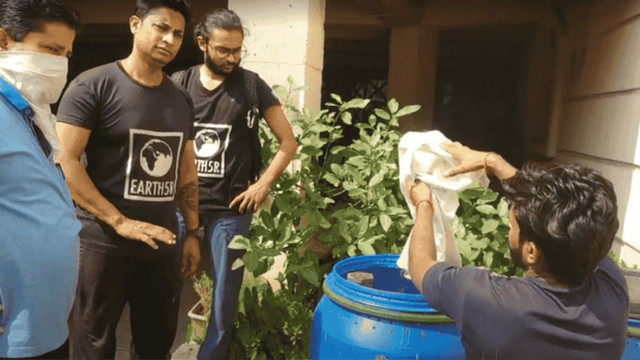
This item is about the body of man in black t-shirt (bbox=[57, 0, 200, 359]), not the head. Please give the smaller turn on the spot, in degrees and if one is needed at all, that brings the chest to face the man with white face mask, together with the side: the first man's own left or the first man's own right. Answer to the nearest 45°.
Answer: approximately 90° to the first man's own right

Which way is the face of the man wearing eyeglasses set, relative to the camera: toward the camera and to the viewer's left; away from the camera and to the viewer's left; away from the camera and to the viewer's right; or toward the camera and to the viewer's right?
toward the camera and to the viewer's right

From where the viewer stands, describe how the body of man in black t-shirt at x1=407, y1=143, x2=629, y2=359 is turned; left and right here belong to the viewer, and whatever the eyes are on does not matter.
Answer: facing away from the viewer and to the left of the viewer

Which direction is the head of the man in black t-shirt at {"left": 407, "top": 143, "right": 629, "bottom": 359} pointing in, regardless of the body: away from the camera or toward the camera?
away from the camera

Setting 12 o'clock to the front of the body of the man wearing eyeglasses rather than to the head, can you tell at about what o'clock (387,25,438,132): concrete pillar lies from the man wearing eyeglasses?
The concrete pillar is roughly at 7 o'clock from the man wearing eyeglasses.

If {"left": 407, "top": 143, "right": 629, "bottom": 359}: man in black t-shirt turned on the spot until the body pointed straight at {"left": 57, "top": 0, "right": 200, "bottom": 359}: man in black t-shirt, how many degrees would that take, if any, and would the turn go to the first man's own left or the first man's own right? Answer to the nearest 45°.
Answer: approximately 45° to the first man's own left

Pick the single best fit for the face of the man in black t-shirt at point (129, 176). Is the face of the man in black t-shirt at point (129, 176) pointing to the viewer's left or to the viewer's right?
to the viewer's right

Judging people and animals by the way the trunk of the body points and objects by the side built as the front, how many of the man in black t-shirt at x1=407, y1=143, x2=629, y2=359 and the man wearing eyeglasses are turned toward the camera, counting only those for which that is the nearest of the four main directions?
1

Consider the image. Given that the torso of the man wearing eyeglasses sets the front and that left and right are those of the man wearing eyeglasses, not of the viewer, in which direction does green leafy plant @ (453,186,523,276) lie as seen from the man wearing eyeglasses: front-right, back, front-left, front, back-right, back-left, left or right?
left

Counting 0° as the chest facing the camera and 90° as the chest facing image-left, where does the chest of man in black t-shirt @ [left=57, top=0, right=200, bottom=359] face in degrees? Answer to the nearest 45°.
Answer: approximately 315°

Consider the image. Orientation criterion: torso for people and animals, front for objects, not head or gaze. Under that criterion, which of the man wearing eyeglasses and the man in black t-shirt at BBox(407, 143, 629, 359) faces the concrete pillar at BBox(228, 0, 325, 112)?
the man in black t-shirt

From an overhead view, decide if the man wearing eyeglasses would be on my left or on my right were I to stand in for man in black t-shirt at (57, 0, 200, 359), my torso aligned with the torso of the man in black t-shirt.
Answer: on my left

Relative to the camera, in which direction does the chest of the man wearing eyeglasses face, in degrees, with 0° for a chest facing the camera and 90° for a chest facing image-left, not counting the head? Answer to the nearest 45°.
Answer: approximately 0°

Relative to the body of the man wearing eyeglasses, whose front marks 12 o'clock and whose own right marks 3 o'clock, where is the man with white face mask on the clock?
The man with white face mask is roughly at 1 o'clock from the man wearing eyeglasses.
